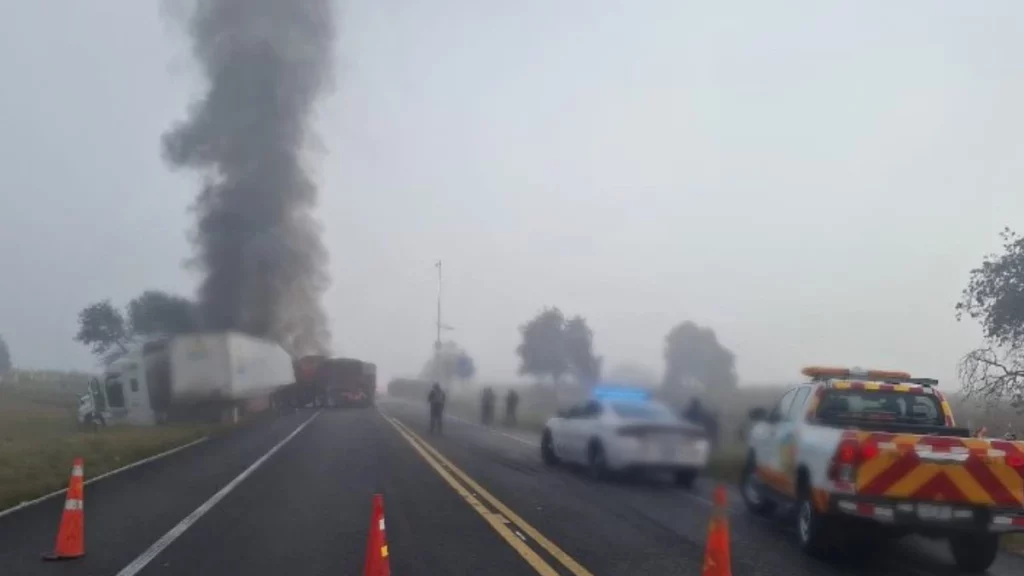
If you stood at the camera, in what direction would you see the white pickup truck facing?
facing away from the viewer and to the left of the viewer

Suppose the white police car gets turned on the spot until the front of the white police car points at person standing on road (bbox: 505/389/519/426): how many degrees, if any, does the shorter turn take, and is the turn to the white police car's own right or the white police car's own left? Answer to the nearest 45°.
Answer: approximately 45° to the white police car's own right

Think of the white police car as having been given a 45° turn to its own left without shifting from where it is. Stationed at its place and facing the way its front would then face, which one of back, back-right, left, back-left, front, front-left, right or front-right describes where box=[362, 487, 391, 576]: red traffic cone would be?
left

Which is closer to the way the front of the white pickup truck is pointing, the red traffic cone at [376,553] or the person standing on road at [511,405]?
the person standing on road

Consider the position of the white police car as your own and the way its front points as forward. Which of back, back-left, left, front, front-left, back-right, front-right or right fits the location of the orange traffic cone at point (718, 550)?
back-left

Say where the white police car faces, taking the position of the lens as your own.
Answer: facing away from the viewer and to the left of the viewer

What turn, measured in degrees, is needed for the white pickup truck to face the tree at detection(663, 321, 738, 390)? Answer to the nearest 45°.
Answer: approximately 45° to its right
